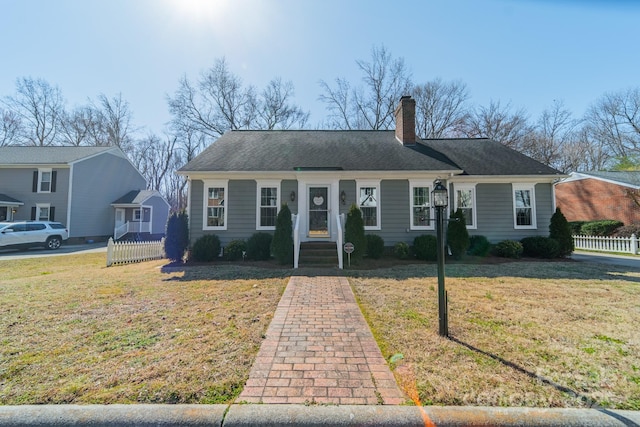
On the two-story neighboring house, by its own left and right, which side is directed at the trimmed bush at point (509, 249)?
left

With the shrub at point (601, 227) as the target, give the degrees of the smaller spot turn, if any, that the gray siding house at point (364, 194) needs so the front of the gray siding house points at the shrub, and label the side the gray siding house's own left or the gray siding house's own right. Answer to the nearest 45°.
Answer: approximately 135° to the gray siding house's own left

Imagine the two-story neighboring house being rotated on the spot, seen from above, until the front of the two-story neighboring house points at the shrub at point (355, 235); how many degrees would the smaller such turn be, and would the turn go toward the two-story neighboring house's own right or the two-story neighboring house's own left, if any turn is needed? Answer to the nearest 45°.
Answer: approximately 45° to the two-story neighboring house's own left

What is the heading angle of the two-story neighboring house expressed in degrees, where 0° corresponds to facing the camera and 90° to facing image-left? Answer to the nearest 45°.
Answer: approximately 45°

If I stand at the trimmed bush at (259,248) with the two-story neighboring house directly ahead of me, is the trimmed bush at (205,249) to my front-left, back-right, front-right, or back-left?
front-left

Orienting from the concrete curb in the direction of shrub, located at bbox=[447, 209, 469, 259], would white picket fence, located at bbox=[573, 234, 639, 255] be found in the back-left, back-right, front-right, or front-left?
front-right

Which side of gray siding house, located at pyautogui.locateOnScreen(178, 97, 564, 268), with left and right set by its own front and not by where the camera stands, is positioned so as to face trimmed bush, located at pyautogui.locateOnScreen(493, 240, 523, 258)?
left

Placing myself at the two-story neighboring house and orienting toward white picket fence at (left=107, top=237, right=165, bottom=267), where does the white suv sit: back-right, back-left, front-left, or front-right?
front-right

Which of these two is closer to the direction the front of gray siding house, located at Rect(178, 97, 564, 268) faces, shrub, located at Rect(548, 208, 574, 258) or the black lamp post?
the black lamp post

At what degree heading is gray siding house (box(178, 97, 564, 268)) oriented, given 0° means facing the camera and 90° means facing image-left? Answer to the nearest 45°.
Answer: approximately 0°

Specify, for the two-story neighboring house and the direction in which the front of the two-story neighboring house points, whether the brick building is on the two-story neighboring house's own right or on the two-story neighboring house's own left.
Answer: on the two-story neighboring house's own left

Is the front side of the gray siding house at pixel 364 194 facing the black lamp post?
yes

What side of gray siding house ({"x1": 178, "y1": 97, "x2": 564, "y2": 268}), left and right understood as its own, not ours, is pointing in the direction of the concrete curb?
front

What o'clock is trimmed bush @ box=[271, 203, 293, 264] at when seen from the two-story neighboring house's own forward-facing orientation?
The trimmed bush is roughly at 10 o'clock from the two-story neighboring house.

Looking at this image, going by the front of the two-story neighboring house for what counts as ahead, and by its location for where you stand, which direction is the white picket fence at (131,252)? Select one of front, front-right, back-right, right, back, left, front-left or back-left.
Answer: front-left

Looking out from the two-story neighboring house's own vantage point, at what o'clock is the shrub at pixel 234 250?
The shrub is roughly at 10 o'clock from the two-story neighboring house.

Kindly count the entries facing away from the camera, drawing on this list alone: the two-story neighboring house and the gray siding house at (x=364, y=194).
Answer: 0
